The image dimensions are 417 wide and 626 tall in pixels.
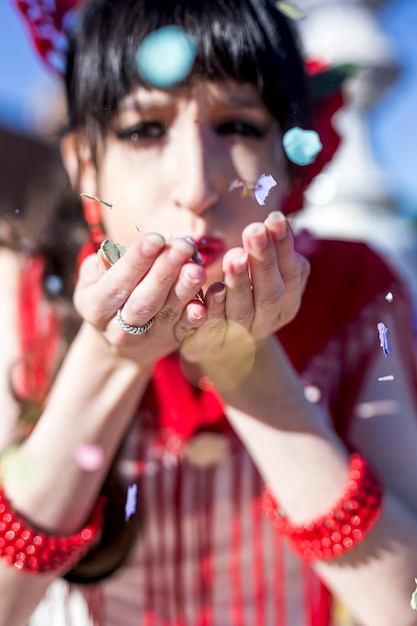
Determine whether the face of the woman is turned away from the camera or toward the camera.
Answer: toward the camera

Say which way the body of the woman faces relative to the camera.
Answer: toward the camera
